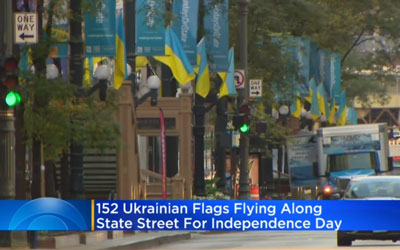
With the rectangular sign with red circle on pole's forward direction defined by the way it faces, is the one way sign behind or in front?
in front

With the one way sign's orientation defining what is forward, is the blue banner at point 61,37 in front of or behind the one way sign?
behind

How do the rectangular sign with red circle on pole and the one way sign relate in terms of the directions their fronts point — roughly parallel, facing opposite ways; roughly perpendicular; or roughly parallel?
roughly parallel

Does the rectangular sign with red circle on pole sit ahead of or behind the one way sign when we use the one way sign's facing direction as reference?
behind

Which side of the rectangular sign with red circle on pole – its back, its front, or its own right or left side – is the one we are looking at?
front

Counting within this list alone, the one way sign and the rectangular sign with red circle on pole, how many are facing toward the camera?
2

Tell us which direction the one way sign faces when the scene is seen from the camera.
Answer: facing the viewer
